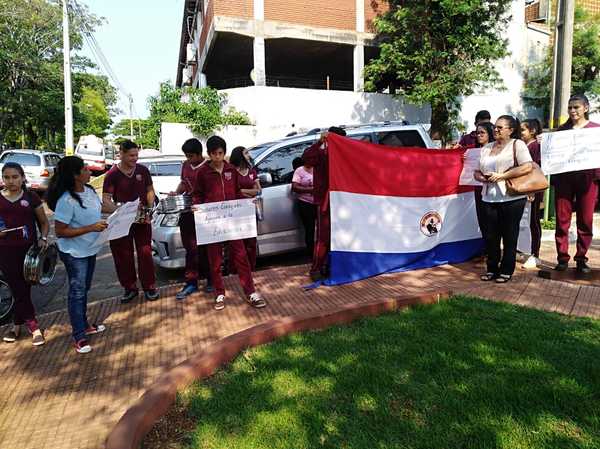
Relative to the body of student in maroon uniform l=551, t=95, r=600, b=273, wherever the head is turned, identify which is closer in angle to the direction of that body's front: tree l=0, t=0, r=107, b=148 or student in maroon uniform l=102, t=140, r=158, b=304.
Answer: the student in maroon uniform

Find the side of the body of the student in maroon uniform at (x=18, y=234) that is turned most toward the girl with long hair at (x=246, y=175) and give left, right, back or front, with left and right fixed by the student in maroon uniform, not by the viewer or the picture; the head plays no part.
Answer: left

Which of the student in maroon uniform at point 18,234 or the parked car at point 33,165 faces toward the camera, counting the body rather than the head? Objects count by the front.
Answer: the student in maroon uniform

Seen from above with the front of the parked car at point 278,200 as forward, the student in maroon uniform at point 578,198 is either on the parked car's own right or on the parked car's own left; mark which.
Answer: on the parked car's own left

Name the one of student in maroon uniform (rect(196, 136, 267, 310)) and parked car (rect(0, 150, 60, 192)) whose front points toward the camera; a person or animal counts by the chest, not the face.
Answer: the student in maroon uniform

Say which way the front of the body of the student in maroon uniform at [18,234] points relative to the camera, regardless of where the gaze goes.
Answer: toward the camera

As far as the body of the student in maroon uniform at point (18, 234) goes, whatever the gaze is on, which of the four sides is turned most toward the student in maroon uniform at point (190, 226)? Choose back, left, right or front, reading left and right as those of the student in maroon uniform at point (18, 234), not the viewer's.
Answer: left

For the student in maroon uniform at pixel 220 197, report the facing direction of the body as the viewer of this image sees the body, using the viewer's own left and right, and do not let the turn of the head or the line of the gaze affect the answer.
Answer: facing the viewer

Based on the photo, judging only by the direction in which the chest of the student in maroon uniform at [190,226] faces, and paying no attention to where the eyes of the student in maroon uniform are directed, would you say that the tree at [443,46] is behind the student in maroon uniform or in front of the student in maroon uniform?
behind

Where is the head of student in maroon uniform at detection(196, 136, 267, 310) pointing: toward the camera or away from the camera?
toward the camera

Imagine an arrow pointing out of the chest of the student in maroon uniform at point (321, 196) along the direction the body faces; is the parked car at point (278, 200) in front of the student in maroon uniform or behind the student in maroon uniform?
behind

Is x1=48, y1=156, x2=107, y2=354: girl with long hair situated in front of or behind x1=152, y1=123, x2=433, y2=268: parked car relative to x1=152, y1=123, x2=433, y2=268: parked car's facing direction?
in front

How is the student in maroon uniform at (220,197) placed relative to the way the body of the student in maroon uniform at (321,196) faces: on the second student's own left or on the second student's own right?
on the second student's own right

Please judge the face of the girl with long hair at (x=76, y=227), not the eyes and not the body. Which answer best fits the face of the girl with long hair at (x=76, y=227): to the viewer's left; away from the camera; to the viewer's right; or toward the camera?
to the viewer's right

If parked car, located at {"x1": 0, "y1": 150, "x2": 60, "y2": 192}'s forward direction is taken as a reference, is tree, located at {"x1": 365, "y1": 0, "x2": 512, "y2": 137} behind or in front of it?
behind
